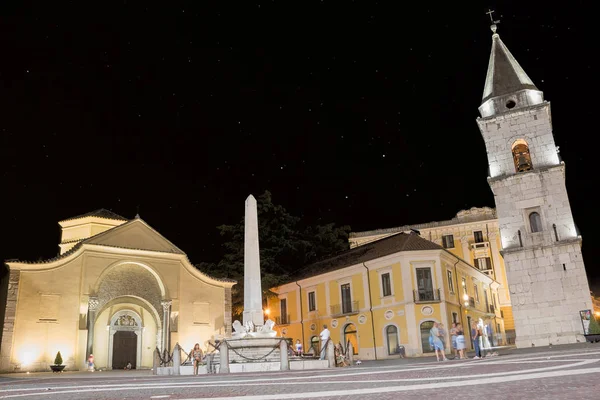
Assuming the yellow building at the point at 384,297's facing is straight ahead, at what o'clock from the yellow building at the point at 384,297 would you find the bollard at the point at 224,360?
The bollard is roughly at 11 o'clock from the yellow building.

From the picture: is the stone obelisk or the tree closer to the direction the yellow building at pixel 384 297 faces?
the stone obelisk

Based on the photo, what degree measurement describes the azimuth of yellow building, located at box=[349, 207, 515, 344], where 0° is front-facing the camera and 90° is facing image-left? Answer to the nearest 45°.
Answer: approximately 45°

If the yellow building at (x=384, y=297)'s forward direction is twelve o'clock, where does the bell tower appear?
The bell tower is roughly at 9 o'clock from the yellow building.

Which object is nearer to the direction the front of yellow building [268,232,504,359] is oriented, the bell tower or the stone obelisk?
the stone obelisk
